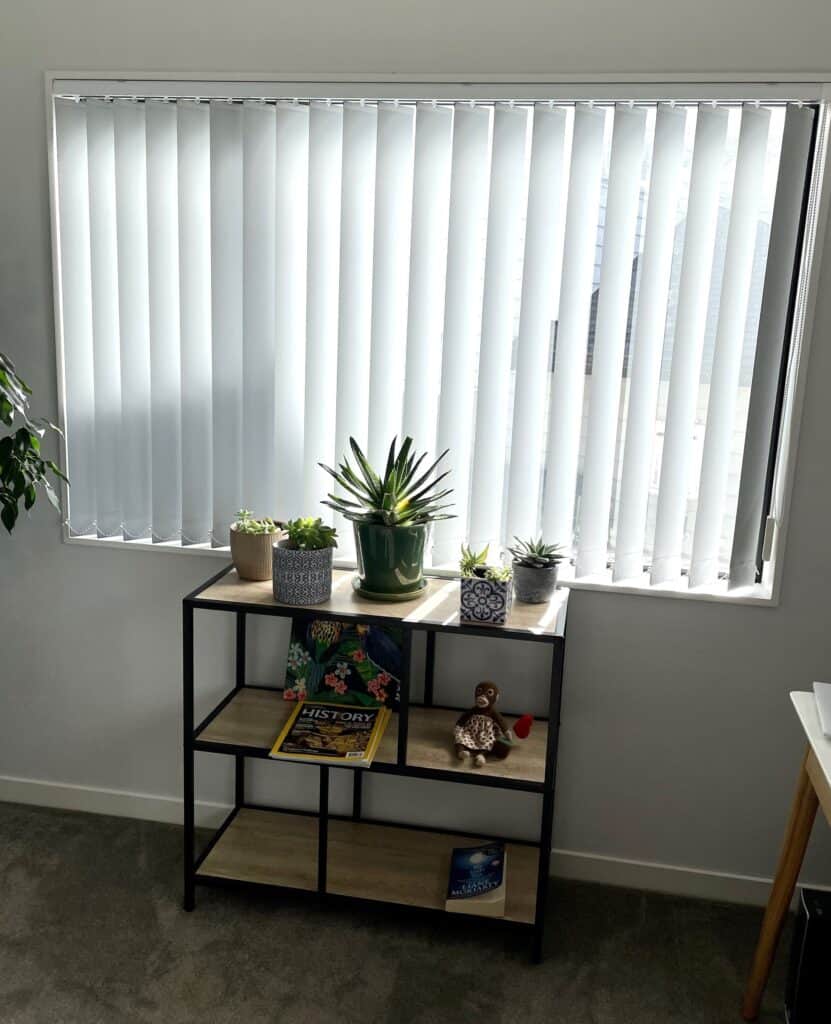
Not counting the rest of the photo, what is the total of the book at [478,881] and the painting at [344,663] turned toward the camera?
2

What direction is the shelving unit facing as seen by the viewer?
toward the camera

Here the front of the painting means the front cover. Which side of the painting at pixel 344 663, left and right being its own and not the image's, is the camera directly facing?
front

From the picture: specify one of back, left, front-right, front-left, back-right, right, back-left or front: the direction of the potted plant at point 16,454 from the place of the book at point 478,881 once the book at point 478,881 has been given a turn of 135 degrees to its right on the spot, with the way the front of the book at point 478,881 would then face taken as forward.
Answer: front-left

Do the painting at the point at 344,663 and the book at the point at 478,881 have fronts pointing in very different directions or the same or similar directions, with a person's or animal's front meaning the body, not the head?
same or similar directions

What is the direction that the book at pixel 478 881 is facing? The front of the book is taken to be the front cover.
toward the camera

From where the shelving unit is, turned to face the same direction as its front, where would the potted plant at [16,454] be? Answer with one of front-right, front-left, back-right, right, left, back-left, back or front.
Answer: right

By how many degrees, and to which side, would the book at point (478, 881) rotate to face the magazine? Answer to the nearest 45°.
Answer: approximately 90° to its right
